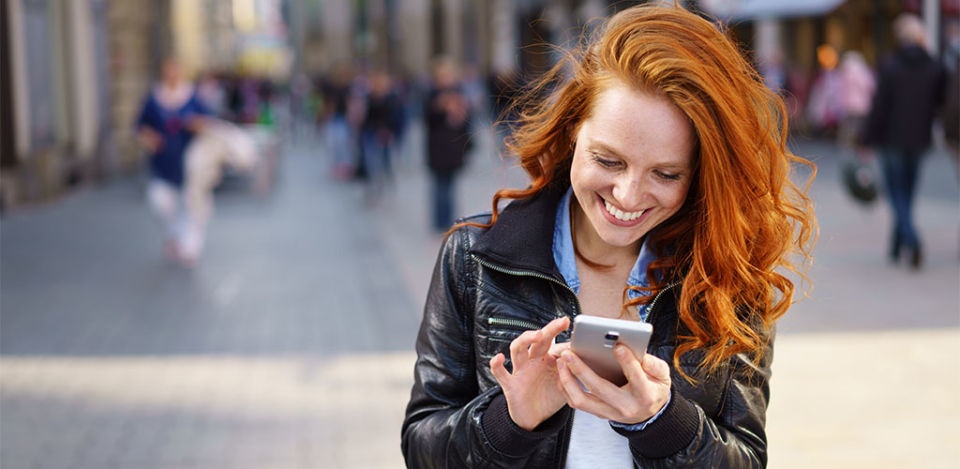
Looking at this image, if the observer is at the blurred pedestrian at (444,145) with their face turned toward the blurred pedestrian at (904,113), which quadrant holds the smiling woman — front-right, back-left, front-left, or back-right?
front-right

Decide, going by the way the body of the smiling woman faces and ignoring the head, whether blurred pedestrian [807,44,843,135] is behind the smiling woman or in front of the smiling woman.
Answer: behind

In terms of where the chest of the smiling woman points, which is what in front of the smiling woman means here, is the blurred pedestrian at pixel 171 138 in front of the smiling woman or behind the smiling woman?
behind
